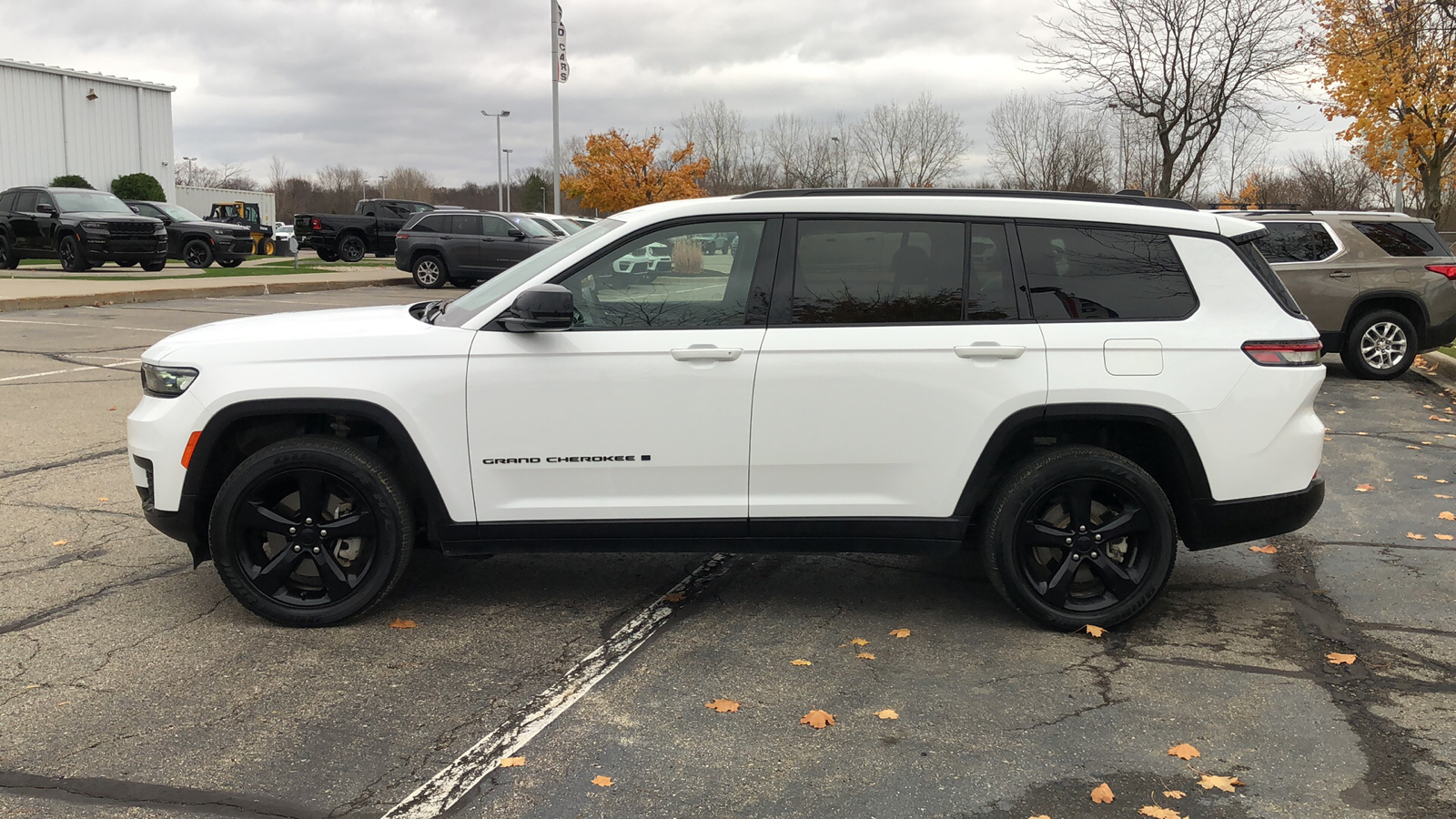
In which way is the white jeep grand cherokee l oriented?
to the viewer's left

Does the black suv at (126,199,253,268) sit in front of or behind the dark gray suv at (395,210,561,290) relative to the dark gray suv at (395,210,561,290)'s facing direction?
behind

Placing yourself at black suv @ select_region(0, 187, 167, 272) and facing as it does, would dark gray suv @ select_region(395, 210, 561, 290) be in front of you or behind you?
in front

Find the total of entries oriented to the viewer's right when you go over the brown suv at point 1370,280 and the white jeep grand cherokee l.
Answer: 0

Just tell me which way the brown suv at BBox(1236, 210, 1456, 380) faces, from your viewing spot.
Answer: facing to the left of the viewer

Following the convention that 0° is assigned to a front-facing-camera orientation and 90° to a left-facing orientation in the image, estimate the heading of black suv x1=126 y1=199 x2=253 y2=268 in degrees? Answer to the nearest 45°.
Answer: approximately 315°

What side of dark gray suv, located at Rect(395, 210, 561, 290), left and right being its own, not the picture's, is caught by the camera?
right

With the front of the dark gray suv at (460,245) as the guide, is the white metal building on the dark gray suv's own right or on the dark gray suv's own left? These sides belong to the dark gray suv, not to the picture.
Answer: on the dark gray suv's own left

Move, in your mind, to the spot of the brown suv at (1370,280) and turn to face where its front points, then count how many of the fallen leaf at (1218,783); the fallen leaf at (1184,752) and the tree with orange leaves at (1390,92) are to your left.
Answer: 2

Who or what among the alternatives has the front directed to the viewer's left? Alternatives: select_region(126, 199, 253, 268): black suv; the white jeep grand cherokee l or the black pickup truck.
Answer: the white jeep grand cherokee l

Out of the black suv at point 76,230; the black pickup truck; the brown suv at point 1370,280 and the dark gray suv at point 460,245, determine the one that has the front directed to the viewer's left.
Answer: the brown suv

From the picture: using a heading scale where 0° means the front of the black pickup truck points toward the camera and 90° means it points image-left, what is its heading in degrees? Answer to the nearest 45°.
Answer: approximately 225°

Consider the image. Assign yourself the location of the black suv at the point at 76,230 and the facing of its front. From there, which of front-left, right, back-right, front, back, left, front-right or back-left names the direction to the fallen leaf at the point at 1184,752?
front-right

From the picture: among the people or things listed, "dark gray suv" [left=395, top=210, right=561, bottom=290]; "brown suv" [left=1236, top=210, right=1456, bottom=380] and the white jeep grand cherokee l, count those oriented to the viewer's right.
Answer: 1

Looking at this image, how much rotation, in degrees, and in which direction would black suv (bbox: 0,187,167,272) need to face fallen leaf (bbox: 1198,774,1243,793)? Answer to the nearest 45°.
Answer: approximately 45° to its right

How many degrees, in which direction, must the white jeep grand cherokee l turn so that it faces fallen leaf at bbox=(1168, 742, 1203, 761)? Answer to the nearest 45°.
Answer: approximately 135° to its left
